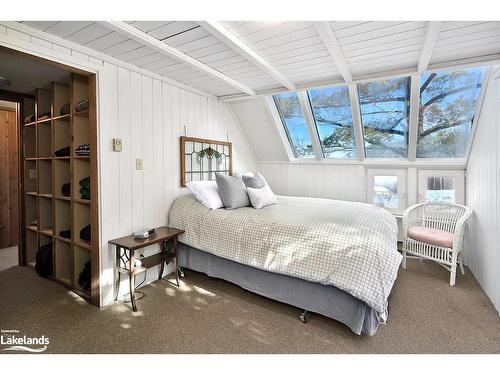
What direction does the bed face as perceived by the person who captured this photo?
facing the viewer and to the right of the viewer

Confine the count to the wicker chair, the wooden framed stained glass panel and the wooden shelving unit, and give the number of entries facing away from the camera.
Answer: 0

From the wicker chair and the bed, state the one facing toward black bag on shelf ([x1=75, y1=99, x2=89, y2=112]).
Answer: the wicker chair

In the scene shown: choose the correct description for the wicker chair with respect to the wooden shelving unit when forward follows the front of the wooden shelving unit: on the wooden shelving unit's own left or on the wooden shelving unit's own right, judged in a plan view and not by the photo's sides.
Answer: on the wooden shelving unit's own left

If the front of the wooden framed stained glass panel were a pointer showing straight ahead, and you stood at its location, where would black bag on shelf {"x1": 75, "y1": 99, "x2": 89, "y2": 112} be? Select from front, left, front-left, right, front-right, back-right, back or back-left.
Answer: right

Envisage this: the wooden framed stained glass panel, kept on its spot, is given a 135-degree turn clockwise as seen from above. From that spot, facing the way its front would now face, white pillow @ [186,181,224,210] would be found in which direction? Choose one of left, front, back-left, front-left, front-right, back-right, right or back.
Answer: left
